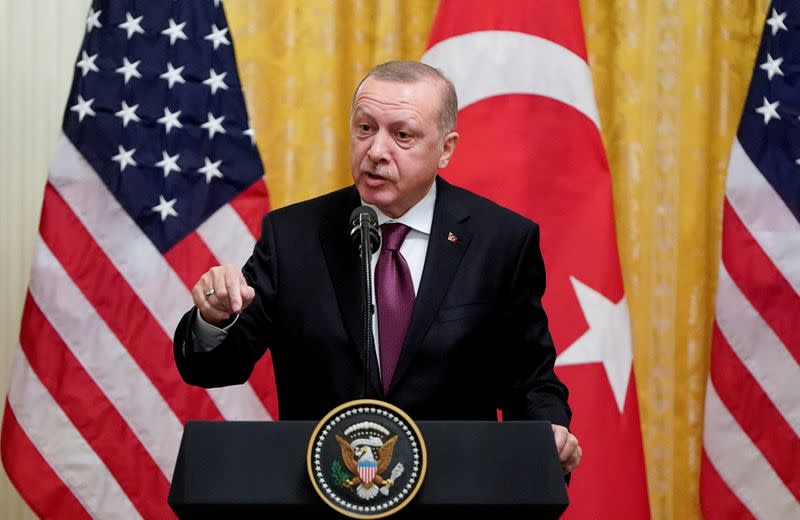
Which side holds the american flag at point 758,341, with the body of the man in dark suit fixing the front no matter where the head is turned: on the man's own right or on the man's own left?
on the man's own left

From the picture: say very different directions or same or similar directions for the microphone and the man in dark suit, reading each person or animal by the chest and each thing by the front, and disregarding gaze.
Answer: very different directions

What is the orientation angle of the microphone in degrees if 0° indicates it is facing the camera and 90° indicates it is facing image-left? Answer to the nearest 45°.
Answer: approximately 180°

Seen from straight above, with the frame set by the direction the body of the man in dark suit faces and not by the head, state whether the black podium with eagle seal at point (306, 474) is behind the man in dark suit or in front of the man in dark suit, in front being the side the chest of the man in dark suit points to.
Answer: in front

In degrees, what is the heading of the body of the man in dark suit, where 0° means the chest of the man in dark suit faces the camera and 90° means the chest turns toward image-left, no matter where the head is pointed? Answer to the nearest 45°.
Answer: approximately 0°

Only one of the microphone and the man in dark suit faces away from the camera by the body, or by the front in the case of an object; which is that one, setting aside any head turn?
the microphone

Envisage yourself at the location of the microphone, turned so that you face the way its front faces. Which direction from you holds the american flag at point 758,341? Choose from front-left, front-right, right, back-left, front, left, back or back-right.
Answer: front-right

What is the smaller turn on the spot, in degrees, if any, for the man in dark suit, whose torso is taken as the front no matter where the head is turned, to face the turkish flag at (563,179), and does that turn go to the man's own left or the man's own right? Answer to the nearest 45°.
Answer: approximately 135° to the man's own left

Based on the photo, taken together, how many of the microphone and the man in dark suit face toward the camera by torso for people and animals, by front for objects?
1
